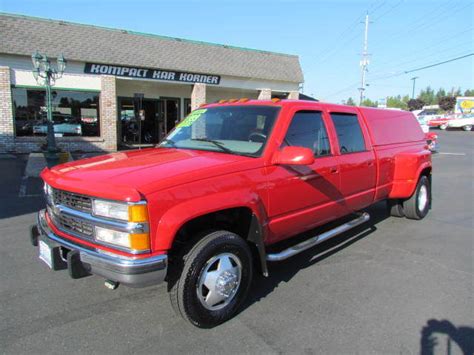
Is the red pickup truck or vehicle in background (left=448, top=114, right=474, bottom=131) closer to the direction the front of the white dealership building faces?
the red pickup truck

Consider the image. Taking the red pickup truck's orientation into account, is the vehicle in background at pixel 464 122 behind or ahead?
behind

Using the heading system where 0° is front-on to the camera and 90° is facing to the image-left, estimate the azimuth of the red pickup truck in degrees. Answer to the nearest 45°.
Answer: approximately 45°

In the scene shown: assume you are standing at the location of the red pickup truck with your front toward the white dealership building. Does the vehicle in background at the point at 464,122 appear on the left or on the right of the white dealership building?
right

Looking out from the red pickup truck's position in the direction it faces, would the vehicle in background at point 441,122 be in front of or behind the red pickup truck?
behind

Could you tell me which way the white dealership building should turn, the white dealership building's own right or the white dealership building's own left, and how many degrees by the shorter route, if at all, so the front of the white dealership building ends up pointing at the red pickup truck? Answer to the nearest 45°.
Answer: approximately 45° to the white dealership building's own right

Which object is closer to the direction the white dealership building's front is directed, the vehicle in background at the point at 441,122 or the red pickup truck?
the red pickup truck

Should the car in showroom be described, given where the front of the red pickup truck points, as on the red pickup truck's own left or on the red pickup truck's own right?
on the red pickup truck's own right

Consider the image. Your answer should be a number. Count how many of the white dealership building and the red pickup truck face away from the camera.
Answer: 0

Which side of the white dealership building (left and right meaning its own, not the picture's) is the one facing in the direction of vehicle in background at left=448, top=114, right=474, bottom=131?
left

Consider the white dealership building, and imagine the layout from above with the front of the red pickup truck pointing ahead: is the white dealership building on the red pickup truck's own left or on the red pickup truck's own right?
on the red pickup truck's own right

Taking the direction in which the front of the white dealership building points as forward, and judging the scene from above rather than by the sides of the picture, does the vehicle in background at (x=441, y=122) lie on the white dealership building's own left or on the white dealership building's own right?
on the white dealership building's own left

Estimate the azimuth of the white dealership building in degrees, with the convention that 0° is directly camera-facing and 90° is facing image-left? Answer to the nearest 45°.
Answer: approximately 315°

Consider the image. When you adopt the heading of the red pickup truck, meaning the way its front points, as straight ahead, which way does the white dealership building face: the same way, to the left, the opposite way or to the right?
to the left
